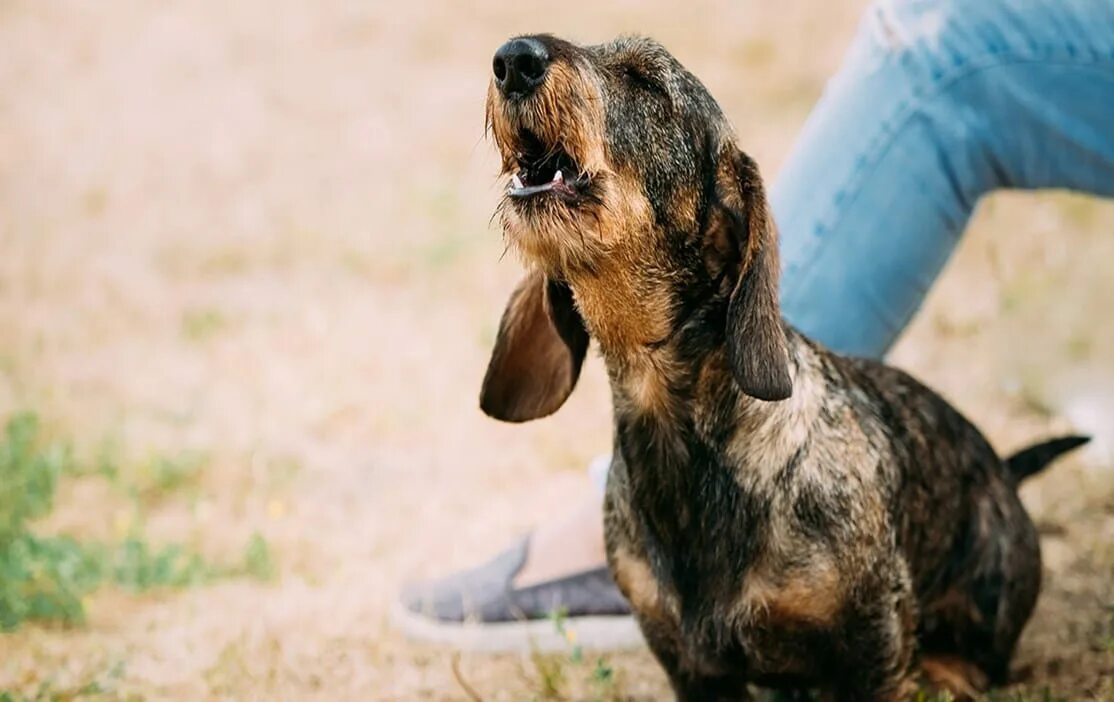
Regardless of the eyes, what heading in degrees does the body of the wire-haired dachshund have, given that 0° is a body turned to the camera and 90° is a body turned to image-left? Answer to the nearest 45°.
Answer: approximately 45°
